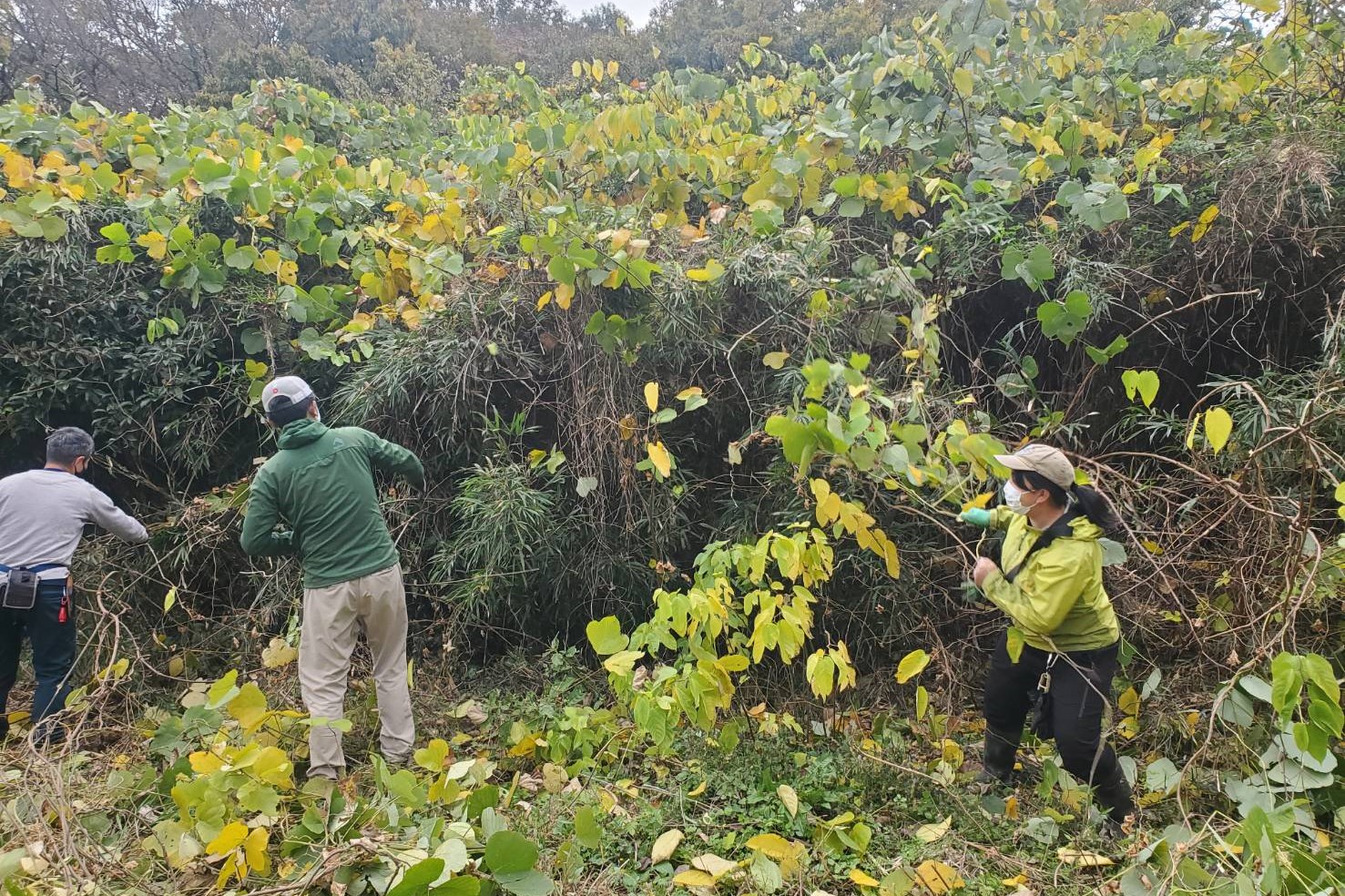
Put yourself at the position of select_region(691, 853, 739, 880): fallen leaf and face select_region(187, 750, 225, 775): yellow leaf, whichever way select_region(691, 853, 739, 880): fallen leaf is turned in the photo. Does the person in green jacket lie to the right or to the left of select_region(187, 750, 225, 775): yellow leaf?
right

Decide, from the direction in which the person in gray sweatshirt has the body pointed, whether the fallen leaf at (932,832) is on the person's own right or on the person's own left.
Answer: on the person's own right

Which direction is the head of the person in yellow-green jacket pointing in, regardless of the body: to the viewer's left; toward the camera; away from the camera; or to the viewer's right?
to the viewer's left

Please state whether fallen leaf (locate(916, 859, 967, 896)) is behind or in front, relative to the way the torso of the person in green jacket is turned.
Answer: behind

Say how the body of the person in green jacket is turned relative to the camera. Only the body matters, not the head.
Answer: away from the camera

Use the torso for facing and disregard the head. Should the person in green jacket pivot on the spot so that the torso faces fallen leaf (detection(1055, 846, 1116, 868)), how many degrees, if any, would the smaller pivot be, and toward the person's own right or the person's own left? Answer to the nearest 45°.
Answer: approximately 135° to the person's own right

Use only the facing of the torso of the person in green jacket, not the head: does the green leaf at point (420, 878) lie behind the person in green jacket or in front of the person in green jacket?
behind

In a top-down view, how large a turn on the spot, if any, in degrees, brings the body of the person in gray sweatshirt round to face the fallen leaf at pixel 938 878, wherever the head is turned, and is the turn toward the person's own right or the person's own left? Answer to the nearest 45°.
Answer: approximately 90° to the person's own right

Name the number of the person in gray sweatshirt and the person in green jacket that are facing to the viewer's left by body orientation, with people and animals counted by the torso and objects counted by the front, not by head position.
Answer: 0

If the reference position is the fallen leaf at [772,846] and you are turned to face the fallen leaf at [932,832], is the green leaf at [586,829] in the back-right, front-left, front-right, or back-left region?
back-left
